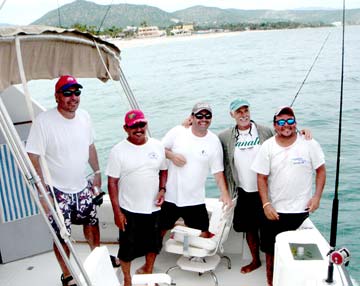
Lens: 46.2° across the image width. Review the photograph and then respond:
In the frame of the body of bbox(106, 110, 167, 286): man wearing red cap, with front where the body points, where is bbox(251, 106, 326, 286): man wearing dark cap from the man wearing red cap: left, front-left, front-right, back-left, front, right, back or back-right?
left

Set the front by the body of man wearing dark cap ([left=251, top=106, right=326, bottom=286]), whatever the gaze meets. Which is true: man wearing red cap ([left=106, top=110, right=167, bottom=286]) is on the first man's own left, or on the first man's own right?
on the first man's own right

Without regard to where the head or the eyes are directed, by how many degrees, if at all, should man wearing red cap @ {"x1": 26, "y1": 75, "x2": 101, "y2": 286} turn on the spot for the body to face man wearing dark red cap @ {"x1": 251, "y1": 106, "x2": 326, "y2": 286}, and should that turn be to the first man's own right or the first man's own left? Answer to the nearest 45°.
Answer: approximately 45° to the first man's own left

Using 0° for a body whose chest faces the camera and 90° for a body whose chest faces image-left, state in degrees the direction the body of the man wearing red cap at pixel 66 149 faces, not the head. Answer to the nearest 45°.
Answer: approximately 315°

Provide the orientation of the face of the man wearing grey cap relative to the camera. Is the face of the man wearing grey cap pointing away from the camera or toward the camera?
toward the camera

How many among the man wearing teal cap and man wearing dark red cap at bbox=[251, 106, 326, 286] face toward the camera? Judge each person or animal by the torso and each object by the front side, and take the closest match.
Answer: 2

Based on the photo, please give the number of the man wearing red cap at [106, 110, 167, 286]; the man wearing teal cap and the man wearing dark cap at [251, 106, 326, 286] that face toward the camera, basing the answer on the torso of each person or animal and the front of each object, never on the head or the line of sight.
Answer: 3

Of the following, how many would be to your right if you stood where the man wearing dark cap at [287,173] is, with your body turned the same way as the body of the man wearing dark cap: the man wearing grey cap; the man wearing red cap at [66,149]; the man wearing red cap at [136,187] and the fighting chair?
4

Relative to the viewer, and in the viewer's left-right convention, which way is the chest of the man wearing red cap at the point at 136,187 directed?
facing the viewer

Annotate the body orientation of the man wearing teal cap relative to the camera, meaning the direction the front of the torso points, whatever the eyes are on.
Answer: toward the camera

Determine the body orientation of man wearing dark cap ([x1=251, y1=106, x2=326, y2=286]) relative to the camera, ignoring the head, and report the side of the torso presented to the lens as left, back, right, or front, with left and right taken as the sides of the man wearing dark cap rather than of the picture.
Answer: front
